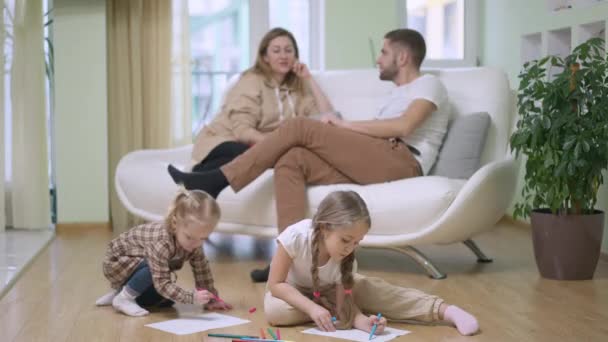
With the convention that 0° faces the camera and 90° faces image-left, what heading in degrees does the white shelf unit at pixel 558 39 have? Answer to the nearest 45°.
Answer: approximately 45°

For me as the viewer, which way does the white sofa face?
facing the viewer and to the left of the viewer

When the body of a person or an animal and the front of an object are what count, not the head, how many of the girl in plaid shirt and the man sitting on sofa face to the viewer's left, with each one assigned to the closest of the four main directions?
1

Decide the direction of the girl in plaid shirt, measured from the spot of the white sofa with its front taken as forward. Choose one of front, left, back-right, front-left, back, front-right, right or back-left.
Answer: front

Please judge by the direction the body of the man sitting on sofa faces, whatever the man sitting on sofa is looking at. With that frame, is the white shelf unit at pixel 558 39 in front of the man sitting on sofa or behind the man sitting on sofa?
behind

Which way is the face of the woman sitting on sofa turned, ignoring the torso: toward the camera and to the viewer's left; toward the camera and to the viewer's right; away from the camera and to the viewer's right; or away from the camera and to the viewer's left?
toward the camera and to the viewer's right

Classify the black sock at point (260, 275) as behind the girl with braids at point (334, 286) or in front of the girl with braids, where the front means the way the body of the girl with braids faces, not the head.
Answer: behind

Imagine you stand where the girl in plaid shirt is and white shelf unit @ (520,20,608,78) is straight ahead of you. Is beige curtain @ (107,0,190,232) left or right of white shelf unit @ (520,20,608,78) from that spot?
left

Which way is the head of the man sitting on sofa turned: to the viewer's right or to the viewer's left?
to the viewer's left

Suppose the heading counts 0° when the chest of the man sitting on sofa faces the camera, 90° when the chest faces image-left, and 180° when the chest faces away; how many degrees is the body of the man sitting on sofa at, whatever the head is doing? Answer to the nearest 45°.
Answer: approximately 90°

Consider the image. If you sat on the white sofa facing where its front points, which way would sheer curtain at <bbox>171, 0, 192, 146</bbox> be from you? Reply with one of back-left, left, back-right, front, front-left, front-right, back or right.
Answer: right
